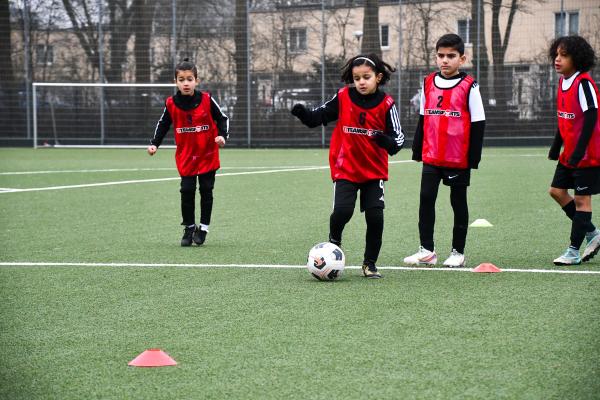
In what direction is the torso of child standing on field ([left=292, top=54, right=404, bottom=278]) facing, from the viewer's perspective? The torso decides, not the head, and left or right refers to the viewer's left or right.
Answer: facing the viewer

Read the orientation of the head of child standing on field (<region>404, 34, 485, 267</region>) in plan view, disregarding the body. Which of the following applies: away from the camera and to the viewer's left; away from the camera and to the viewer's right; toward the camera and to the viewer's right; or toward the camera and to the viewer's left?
toward the camera and to the viewer's left

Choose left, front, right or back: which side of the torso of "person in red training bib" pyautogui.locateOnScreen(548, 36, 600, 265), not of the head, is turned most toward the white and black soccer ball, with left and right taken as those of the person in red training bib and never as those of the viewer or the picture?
front

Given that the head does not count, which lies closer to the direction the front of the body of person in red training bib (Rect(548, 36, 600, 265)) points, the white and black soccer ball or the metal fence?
the white and black soccer ball

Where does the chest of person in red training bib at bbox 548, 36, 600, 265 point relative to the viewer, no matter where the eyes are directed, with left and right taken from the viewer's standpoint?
facing the viewer and to the left of the viewer

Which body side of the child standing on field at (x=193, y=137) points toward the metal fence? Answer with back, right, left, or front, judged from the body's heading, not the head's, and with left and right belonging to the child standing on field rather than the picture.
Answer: back

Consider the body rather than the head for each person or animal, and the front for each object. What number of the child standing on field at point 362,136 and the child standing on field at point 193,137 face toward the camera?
2

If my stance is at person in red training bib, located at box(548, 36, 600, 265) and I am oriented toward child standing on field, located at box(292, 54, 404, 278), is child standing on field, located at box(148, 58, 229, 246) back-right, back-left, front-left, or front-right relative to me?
front-right

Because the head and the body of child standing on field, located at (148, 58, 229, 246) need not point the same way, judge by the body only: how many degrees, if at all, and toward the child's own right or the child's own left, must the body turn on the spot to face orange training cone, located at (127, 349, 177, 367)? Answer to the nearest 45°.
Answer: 0° — they already face it

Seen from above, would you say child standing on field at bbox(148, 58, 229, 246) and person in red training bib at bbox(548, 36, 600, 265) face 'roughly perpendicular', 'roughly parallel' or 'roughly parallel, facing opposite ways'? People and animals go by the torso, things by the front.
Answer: roughly perpendicular

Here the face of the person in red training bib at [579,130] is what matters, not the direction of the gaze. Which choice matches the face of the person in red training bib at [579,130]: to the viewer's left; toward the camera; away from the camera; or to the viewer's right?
to the viewer's left

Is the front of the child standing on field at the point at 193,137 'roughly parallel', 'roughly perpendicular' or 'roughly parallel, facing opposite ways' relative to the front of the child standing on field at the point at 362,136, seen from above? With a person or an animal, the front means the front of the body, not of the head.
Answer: roughly parallel

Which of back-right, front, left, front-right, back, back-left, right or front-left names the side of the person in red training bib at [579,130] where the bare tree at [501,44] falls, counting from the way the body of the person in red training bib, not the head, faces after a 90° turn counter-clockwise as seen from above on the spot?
back-left
